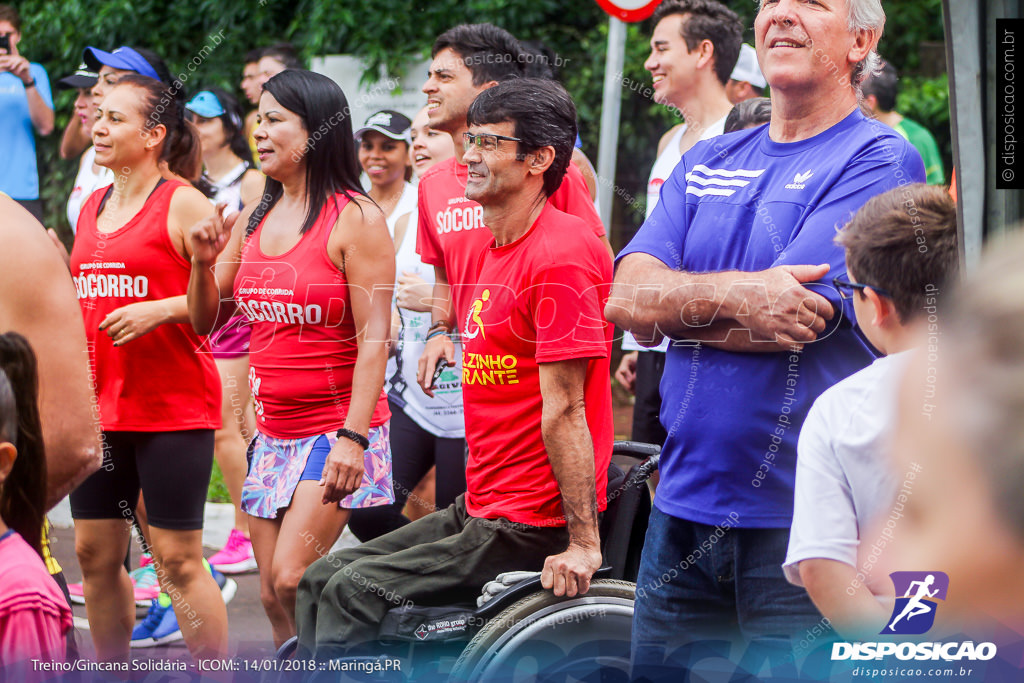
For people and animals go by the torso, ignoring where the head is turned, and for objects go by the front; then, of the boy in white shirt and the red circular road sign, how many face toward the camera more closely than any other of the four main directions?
1

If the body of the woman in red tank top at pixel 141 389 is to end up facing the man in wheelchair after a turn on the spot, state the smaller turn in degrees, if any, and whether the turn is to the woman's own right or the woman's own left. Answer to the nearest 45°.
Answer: approximately 90° to the woman's own left

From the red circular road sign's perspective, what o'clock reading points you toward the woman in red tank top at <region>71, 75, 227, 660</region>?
The woman in red tank top is roughly at 2 o'clock from the red circular road sign.

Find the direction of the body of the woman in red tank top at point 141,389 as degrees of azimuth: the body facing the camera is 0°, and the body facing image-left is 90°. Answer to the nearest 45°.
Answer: approximately 45°

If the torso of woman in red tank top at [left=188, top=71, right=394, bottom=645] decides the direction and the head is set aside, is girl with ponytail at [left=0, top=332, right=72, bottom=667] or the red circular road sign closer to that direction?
the girl with ponytail

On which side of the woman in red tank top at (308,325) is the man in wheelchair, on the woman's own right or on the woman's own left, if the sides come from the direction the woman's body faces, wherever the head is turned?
on the woman's own left

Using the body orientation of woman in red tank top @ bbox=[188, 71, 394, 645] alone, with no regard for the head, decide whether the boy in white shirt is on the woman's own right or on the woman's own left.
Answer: on the woman's own left

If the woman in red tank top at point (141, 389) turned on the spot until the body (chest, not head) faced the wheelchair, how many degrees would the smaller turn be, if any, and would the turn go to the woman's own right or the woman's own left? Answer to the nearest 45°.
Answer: approximately 90° to the woman's own left

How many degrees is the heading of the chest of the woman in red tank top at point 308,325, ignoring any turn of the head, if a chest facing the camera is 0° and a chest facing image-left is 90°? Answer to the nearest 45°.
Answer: approximately 45°

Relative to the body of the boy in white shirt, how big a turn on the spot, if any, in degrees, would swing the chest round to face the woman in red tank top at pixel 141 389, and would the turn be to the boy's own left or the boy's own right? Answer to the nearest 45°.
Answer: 0° — they already face them

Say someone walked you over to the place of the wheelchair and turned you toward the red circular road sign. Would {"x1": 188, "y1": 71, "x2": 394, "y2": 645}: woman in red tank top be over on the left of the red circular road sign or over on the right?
left
